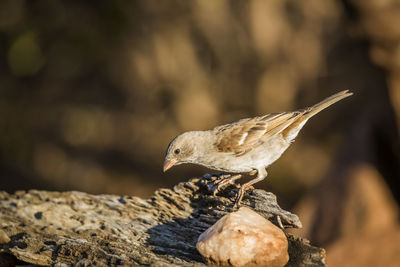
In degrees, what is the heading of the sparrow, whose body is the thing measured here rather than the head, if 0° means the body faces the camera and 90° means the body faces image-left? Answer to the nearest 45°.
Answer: approximately 90°

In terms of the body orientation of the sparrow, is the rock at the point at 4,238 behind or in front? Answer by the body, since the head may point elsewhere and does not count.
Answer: in front
